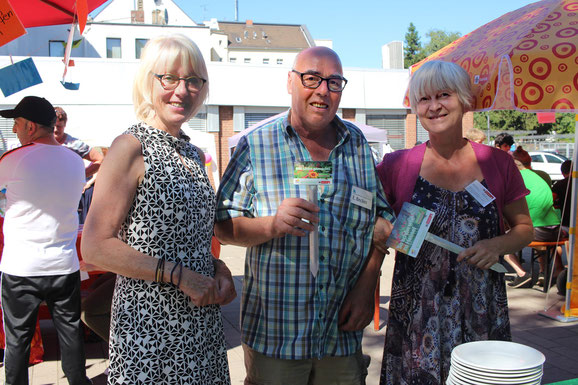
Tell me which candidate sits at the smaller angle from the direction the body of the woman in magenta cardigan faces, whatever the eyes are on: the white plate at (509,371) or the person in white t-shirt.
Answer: the white plate

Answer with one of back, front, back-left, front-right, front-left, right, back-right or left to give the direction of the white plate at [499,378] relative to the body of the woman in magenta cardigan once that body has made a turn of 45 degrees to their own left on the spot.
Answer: front-right

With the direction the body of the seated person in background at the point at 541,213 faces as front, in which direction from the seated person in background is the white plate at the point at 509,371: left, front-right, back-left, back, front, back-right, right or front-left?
left

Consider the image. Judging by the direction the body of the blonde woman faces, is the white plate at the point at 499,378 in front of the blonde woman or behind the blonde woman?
in front

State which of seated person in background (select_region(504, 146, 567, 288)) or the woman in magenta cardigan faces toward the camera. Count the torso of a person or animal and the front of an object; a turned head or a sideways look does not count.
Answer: the woman in magenta cardigan

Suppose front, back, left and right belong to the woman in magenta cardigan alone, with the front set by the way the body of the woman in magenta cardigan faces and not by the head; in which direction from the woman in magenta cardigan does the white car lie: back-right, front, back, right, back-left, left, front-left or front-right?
back

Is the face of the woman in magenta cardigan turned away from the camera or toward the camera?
toward the camera

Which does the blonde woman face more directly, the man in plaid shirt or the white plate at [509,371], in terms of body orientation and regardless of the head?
the white plate

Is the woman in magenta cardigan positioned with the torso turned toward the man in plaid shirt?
no

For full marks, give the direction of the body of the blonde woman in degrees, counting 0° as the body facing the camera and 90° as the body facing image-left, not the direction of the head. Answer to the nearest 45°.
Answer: approximately 315°

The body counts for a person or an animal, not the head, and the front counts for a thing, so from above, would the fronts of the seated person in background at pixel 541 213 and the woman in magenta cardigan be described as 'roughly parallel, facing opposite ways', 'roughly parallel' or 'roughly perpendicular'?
roughly perpendicular

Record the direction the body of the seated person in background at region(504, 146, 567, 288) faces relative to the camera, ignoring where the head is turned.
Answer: to the viewer's left

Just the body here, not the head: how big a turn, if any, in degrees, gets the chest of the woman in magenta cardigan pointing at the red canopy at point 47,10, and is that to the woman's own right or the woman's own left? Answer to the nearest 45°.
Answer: approximately 135° to the woman's own right

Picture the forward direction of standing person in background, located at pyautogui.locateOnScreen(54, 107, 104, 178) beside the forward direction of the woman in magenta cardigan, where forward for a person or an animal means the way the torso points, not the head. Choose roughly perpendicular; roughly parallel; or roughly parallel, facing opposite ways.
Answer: roughly parallel

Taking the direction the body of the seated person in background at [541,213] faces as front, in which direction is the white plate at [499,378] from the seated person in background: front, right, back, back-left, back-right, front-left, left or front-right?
left

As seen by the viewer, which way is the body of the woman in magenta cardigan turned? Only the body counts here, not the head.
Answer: toward the camera
